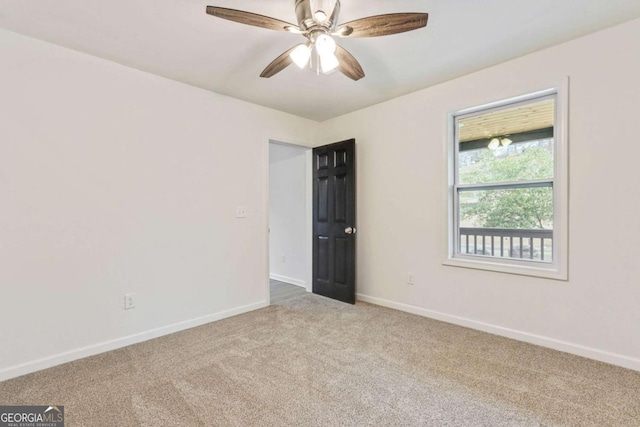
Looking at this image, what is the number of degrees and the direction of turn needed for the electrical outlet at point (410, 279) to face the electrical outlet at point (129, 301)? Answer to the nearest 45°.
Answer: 0° — it already faces it

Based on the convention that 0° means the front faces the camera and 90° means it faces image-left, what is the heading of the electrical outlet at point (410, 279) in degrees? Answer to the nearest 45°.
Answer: approximately 45°

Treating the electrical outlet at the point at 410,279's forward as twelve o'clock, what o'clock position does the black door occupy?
The black door is roughly at 2 o'clock from the electrical outlet.

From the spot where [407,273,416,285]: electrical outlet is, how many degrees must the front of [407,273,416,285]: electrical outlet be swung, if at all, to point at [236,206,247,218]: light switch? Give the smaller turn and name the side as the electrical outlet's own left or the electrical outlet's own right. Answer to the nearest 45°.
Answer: approximately 45° to the electrical outlet's own right

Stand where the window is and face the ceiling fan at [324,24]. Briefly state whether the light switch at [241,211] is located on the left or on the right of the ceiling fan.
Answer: right
